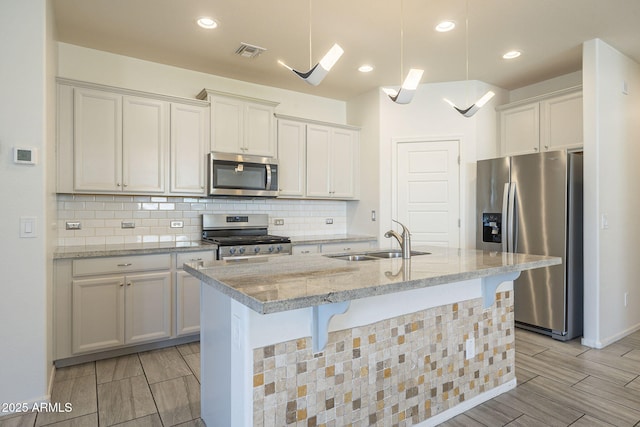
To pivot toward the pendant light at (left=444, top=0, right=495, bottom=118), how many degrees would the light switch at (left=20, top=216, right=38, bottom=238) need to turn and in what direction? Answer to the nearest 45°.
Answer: approximately 45° to its left

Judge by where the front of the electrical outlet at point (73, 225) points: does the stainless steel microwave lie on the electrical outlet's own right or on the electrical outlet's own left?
on the electrical outlet's own left

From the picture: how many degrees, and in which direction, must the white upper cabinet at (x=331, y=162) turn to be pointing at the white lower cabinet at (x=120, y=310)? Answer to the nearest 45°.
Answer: approximately 90° to its right

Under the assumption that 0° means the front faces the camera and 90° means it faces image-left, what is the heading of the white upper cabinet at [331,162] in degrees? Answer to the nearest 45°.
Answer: approximately 315°

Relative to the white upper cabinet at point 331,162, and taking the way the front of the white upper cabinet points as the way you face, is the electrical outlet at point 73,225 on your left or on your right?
on your right
